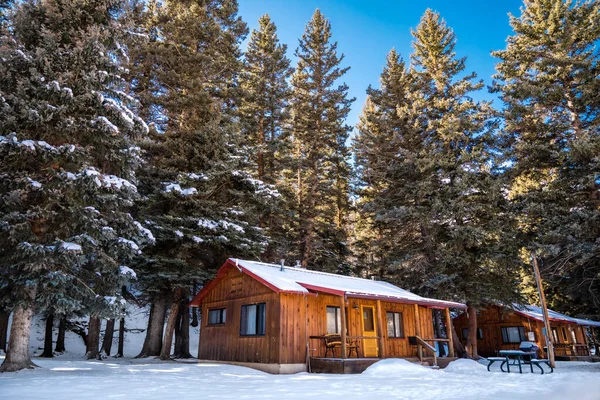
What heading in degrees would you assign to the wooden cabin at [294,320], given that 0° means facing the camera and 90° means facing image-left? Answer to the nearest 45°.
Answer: approximately 315°

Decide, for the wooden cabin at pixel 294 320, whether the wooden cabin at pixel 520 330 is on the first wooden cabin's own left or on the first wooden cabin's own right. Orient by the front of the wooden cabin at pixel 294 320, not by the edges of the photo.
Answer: on the first wooden cabin's own left

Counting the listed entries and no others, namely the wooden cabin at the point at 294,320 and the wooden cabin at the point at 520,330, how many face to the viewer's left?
0

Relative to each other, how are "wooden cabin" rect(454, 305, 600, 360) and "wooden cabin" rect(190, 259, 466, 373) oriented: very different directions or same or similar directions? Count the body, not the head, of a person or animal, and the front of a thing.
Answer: same or similar directions

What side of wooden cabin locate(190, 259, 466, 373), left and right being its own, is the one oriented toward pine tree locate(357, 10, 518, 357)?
left

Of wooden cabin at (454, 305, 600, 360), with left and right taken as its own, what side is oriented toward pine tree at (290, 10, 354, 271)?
right

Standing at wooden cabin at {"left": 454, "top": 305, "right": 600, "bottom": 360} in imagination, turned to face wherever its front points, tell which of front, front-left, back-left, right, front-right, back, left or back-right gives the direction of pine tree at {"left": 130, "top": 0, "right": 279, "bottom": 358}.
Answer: right

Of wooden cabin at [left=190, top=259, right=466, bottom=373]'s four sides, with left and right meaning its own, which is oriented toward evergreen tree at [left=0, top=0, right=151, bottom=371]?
right

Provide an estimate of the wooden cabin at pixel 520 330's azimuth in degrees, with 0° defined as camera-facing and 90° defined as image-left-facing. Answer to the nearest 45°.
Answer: approximately 315°

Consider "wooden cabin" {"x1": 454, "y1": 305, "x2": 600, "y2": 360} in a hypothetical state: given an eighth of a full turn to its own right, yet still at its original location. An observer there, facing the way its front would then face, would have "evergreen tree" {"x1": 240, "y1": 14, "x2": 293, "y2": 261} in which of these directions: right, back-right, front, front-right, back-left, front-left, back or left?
front-right
